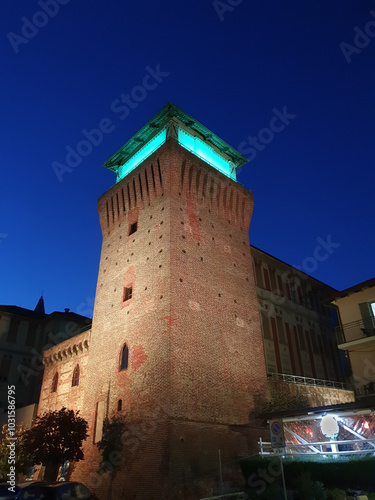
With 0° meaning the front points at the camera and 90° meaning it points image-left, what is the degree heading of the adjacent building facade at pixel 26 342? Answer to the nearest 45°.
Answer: approximately 315°

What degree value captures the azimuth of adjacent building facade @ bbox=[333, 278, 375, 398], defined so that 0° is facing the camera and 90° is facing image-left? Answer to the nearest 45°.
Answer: approximately 45°

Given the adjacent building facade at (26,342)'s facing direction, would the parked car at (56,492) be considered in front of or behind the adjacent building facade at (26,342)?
in front

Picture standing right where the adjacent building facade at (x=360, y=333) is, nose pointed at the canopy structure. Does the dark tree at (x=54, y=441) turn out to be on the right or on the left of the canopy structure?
right

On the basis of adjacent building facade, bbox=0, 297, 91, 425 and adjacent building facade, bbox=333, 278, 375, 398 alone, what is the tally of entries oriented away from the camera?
0

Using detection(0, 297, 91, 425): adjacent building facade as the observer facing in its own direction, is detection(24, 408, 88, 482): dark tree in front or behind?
in front

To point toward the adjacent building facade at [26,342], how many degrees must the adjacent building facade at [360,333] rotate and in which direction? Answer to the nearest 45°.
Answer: approximately 45° to its right

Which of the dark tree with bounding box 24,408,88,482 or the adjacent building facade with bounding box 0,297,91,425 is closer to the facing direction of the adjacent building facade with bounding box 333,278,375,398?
the dark tree

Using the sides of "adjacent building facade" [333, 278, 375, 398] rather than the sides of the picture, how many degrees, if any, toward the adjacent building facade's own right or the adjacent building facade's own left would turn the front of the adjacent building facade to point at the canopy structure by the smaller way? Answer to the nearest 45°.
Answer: approximately 45° to the adjacent building facade's own left
